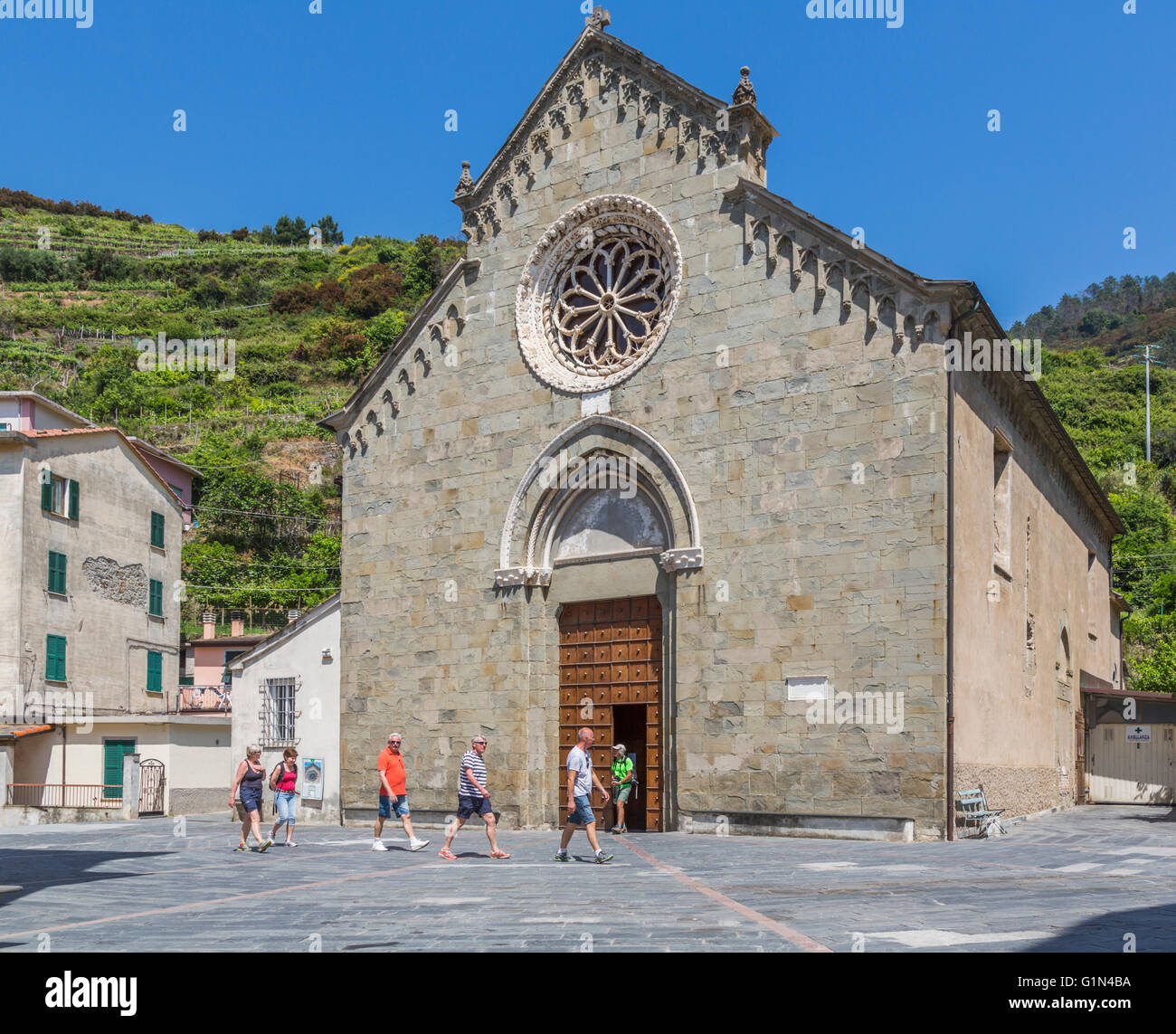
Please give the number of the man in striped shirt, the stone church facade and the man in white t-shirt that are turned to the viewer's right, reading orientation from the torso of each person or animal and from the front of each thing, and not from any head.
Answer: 2

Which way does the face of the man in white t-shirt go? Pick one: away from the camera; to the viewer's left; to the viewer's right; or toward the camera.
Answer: to the viewer's right

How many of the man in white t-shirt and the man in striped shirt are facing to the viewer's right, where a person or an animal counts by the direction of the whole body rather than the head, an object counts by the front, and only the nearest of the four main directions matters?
2

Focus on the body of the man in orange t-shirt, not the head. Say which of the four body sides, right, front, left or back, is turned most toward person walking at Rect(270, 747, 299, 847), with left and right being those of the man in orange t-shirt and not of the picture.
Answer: back

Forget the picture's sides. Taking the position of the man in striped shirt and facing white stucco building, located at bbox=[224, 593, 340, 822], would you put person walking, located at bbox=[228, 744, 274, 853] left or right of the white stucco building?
left

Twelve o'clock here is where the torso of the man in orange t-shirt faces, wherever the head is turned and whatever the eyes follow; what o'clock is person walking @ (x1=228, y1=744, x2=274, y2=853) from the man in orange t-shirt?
The person walking is roughly at 5 o'clock from the man in orange t-shirt.

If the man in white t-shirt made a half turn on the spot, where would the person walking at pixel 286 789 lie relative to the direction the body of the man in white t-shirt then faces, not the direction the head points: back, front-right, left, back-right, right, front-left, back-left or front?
front-right

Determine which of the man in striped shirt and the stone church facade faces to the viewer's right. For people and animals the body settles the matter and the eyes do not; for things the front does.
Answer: the man in striped shirt

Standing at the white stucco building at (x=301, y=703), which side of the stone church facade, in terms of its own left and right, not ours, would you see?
right

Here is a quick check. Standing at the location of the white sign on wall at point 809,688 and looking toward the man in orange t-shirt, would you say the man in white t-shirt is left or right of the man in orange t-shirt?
left

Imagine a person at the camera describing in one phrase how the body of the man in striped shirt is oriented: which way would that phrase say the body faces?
to the viewer's right

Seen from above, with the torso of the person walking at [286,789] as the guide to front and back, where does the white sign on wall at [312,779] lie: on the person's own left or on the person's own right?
on the person's own left

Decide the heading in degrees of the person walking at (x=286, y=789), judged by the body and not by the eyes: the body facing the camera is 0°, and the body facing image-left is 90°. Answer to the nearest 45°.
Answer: approximately 315°
